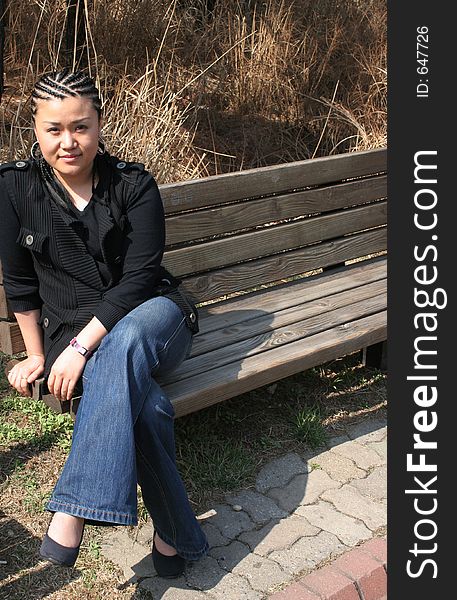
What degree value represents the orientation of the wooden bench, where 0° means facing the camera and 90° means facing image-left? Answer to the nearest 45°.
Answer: approximately 315°

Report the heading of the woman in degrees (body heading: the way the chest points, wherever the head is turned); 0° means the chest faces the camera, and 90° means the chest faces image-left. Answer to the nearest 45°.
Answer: approximately 0°

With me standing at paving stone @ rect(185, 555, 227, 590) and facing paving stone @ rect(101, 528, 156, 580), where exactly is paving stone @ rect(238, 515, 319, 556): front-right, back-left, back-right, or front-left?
back-right
